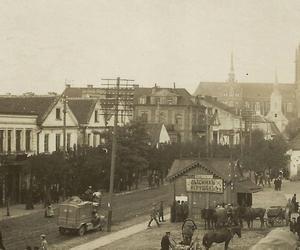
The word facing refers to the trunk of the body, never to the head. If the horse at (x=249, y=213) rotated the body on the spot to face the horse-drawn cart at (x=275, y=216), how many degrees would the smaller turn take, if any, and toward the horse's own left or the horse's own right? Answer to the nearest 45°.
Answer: approximately 135° to the horse's own right

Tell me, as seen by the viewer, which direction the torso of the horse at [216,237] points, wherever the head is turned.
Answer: to the viewer's right

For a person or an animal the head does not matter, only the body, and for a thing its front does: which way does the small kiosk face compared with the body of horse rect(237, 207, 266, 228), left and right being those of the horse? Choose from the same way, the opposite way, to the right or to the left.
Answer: to the left

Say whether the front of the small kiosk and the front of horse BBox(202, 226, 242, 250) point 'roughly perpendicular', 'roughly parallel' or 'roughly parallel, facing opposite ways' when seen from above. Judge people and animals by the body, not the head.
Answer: roughly perpendicular

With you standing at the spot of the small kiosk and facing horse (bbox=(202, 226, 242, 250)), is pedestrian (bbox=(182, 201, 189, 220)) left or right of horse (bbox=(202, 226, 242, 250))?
right

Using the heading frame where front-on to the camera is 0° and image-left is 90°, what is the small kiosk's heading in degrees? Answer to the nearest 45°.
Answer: approximately 0°

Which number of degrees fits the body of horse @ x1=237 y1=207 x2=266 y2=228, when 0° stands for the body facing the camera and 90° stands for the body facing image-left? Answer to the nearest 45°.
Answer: approximately 90°
